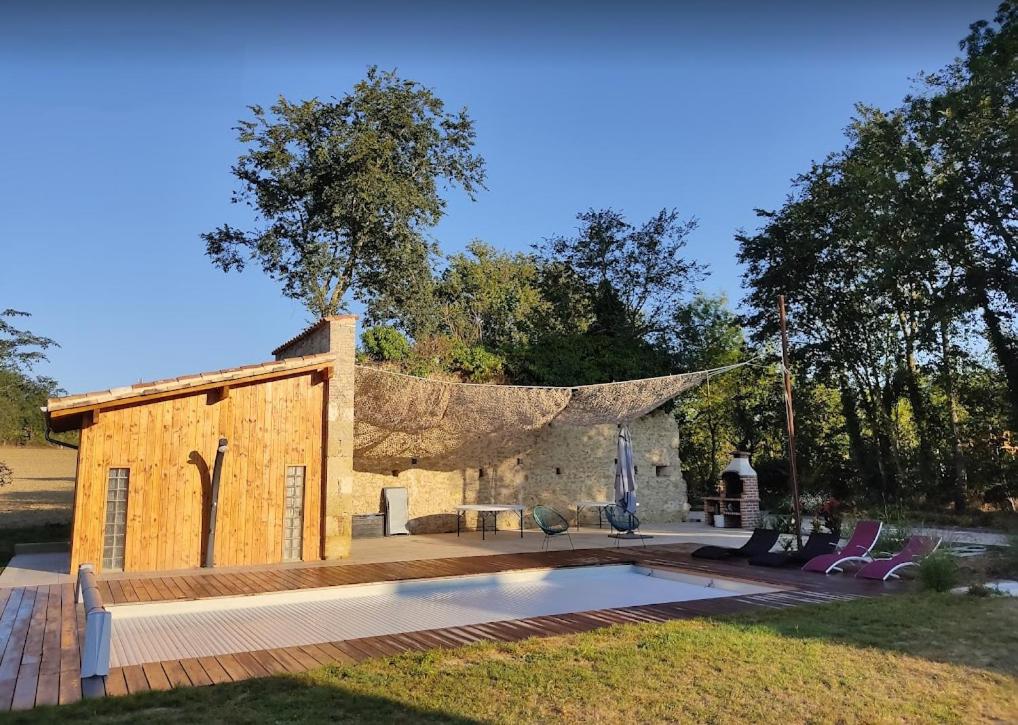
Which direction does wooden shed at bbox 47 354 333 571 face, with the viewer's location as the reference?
facing the viewer

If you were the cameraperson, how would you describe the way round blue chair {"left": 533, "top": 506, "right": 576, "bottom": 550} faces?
facing the viewer and to the right of the viewer

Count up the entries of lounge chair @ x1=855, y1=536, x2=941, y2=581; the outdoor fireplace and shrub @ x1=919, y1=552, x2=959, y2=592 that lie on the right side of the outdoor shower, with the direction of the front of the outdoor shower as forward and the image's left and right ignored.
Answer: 0

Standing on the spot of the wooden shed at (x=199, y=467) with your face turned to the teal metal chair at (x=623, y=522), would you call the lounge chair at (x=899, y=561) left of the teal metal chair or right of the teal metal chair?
right

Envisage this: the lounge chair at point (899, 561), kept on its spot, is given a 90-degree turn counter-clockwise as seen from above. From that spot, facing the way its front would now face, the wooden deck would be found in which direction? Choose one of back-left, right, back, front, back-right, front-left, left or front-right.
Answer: right

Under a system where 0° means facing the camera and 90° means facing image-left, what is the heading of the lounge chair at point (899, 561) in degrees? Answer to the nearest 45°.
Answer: approximately 45°

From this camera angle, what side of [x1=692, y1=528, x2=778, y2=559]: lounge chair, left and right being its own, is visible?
left

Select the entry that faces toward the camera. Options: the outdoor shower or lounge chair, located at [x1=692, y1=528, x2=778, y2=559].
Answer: the outdoor shower

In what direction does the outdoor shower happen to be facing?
toward the camera

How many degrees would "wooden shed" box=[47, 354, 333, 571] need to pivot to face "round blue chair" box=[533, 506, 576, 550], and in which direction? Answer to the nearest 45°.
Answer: approximately 90° to its left

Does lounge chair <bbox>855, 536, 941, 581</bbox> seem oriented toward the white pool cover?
yes

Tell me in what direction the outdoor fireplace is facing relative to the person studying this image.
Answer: facing the viewer and to the left of the viewer
